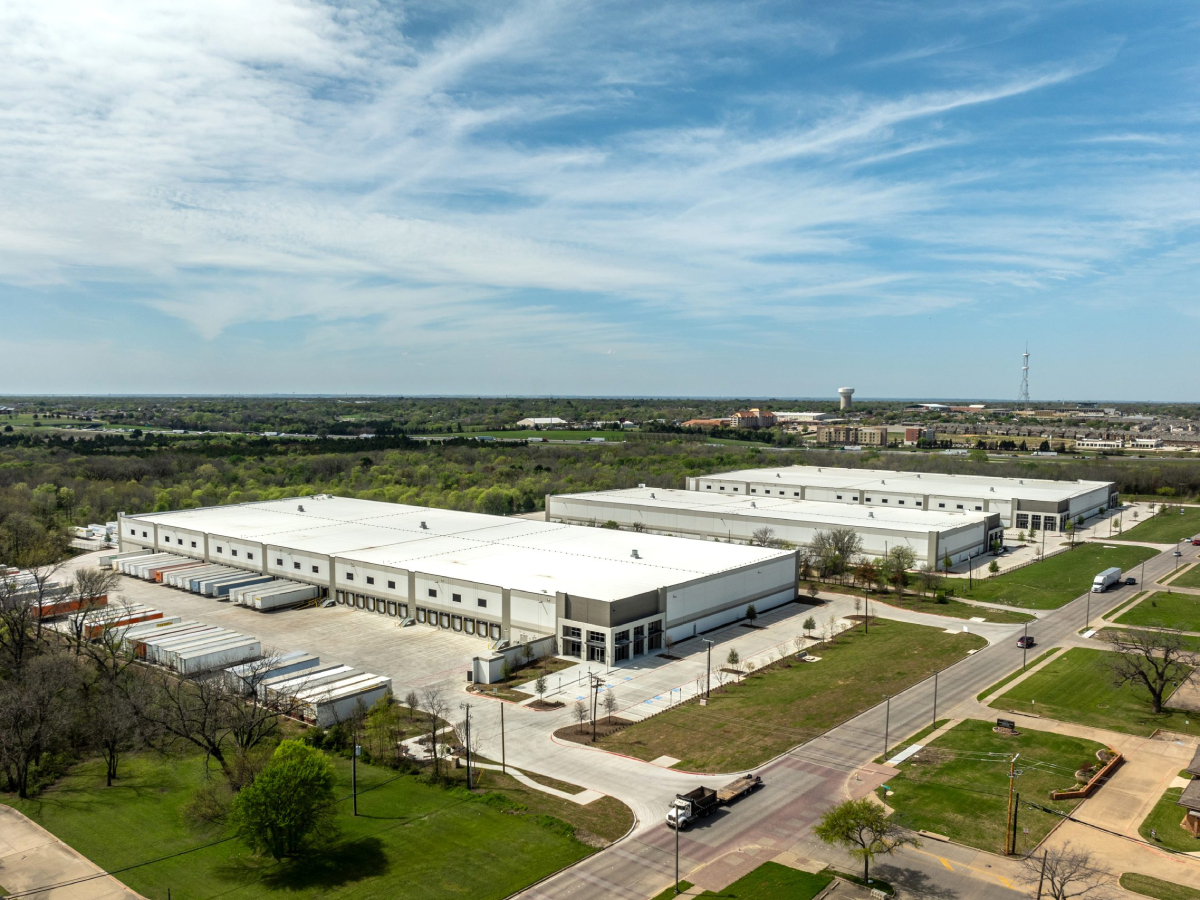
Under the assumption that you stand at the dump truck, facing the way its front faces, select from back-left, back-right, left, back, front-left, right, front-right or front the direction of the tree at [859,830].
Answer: left

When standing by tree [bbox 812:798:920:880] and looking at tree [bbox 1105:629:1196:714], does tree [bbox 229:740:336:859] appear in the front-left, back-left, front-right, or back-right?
back-left

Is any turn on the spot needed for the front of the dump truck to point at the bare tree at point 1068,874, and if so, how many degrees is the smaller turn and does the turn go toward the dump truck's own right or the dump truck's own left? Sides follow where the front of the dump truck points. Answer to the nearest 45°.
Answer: approximately 135° to the dump truck's own left

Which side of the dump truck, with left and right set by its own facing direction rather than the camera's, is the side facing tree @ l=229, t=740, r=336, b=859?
front

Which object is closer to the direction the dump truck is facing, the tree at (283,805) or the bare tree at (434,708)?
the tree

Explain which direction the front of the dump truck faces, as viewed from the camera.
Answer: facing the viewer and to the left of the viewer

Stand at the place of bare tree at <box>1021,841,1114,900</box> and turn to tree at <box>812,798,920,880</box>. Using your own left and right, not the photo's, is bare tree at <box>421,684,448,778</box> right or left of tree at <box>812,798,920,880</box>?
right

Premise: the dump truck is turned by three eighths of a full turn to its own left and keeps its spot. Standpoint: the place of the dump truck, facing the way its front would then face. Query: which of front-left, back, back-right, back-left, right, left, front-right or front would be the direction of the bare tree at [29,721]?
back

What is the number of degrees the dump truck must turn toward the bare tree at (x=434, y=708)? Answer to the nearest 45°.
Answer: approximately 90° to its right

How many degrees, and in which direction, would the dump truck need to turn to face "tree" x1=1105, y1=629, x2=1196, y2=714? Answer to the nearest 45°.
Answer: approximately 180°
